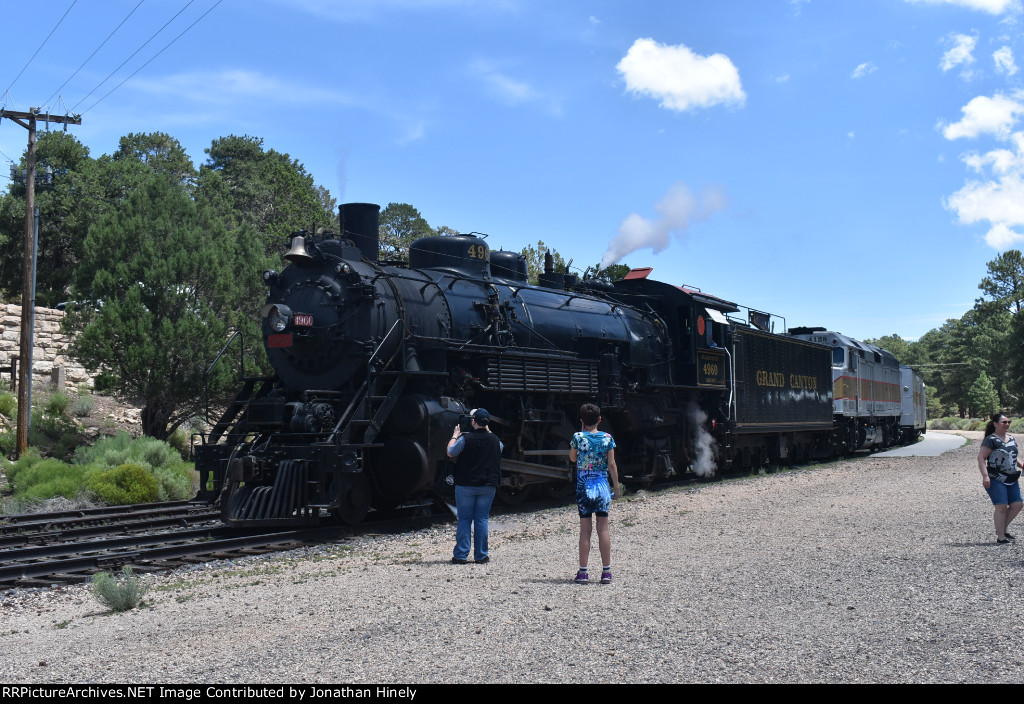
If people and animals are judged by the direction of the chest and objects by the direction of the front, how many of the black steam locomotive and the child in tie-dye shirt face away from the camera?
1

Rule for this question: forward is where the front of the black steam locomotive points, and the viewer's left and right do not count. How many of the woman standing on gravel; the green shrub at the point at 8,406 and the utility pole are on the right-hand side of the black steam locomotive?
2

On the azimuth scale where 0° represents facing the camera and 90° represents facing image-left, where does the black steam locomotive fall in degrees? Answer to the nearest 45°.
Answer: approximately 45°

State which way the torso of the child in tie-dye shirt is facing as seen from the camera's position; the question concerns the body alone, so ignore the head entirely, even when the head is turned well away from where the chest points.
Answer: away from the camera

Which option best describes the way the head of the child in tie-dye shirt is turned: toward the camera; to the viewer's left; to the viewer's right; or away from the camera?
away from the camera

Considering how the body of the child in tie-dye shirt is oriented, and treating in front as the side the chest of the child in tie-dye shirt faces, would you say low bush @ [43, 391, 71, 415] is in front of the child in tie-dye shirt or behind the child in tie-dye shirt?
in front

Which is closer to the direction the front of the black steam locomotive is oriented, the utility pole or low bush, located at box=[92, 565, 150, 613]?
the low bush

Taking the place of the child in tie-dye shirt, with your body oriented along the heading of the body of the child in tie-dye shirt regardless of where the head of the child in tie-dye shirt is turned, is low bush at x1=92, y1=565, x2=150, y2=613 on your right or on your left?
on your left

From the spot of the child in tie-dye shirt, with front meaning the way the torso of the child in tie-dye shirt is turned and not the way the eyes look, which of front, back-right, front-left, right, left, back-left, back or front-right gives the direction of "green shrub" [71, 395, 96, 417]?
front-left

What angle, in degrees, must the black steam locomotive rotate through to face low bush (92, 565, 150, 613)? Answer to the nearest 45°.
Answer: approximately 45° to its left

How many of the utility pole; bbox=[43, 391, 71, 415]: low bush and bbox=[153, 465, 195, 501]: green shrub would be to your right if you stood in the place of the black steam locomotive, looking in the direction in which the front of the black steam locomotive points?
3

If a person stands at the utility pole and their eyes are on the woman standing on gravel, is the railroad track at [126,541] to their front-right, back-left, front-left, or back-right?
front-right

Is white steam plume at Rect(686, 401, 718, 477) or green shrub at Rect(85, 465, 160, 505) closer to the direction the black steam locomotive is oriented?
the green shrub

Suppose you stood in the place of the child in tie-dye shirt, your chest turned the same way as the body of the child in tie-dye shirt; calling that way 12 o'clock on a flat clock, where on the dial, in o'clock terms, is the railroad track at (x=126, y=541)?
The railroad track is roughly at 10 o'clock from the child in tie-dye shirt.

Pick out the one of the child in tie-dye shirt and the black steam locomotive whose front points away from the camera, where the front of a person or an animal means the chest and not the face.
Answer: the child in tie-dye shirt

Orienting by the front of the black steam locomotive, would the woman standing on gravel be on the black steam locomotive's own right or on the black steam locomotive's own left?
on the black steam locomotive's own left
